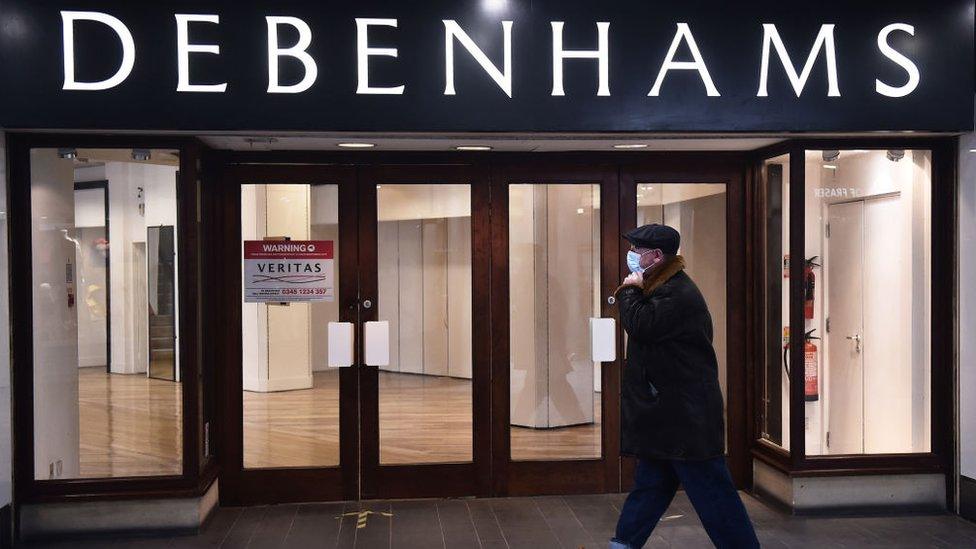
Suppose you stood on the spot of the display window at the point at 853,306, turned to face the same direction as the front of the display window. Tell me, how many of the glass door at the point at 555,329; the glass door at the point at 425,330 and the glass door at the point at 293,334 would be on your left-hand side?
0

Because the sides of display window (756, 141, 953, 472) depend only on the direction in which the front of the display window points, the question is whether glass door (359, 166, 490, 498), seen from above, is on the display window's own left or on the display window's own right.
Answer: on the display window's own right

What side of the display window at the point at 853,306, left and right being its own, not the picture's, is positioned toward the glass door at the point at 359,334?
right

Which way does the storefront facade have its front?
toward the camera

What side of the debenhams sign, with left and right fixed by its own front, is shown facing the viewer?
front

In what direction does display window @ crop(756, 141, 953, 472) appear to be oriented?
toward the camera

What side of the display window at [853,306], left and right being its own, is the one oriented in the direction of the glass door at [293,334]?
right

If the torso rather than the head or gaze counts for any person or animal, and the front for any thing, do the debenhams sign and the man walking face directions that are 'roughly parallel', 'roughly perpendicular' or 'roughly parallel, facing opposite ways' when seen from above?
roughly perpendicular

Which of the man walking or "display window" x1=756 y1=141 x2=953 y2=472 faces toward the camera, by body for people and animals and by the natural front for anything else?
the display window
